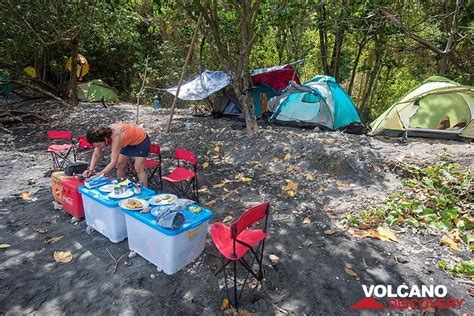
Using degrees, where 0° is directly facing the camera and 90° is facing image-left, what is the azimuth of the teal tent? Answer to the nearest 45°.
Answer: approximately 45°

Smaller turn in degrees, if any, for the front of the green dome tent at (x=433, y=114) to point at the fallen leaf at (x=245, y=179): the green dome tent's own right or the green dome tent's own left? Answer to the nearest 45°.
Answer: approximately 45° to the green dome tent's own right

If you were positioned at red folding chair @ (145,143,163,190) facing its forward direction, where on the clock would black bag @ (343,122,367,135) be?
The black bag is roughly at 7 o'clock from the red folding chair.

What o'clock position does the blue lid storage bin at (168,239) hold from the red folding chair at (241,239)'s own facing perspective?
The blue lid storage bin is roughly at 11 o'clock from the red folding chair.

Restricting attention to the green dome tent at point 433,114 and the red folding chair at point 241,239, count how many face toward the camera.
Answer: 1

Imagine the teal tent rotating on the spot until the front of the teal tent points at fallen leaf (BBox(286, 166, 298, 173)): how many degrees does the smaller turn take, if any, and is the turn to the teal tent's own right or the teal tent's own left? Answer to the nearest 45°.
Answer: approximately 45° to the teal tent's own left

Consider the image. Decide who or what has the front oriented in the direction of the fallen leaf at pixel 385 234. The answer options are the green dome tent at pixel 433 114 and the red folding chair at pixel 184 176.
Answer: the green dome tent

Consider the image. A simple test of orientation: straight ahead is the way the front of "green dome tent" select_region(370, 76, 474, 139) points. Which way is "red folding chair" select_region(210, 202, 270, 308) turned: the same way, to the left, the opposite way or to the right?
to the right

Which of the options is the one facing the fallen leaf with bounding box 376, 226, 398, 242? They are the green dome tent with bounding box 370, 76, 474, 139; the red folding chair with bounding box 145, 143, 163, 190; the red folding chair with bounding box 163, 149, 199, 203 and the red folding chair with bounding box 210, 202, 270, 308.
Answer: the green dome tent

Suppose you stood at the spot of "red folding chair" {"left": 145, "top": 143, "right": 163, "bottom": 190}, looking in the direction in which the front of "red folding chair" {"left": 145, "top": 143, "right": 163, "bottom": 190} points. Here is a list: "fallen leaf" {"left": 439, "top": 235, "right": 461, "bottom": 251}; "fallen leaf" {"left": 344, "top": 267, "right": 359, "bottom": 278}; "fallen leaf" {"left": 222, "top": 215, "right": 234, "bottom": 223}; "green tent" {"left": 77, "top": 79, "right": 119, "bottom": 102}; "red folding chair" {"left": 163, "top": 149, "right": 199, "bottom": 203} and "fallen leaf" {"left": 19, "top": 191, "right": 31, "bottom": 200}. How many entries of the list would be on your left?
4

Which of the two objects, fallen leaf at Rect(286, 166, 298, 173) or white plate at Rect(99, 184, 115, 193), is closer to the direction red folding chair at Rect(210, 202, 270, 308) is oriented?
the white plate
